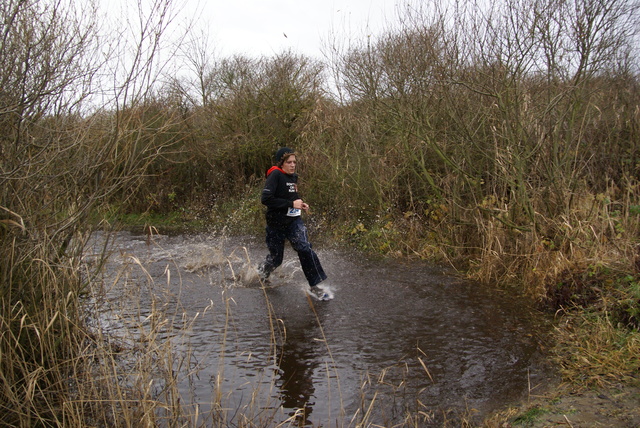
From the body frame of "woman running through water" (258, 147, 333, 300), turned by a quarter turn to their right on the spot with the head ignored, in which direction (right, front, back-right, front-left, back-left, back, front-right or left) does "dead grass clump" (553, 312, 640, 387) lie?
left

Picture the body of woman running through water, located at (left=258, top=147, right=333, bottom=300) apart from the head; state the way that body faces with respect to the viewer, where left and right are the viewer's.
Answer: facing the viewer and to the right of the viewer
